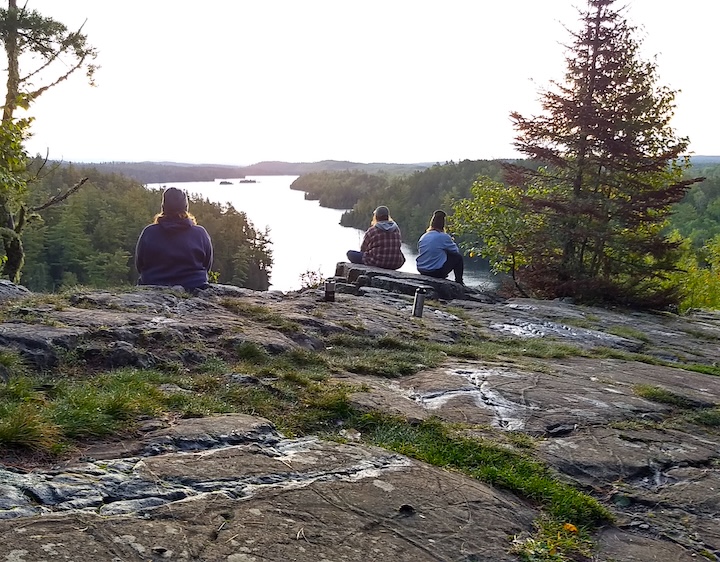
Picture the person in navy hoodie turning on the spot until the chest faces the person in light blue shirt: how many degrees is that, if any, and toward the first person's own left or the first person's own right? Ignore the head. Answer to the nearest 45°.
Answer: approximately 45° to the first person's own right

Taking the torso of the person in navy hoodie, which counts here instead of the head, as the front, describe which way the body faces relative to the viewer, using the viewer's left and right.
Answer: facing away from the viewer

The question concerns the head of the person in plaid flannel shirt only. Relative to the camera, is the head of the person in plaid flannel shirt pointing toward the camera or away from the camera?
away from the camera

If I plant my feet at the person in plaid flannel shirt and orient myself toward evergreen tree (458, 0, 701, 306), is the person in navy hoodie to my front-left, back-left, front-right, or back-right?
back-right

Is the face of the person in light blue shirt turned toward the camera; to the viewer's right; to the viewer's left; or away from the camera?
away from the camera

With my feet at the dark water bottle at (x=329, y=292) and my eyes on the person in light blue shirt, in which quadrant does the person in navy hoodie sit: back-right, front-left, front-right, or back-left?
back-left

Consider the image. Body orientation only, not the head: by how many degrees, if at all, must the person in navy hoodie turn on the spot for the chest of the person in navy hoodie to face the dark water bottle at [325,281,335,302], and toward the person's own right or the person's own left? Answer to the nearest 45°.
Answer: approximately 90° to the person's own right

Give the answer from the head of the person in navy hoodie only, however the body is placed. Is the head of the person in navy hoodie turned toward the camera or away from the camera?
away from the camera

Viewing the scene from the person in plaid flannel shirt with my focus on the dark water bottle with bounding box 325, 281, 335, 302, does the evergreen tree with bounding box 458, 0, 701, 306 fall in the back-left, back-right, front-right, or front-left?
back-left

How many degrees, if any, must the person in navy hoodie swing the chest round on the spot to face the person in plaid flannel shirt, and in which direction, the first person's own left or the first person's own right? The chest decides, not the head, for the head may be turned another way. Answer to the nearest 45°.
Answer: approximately 45° to the first person's own right
